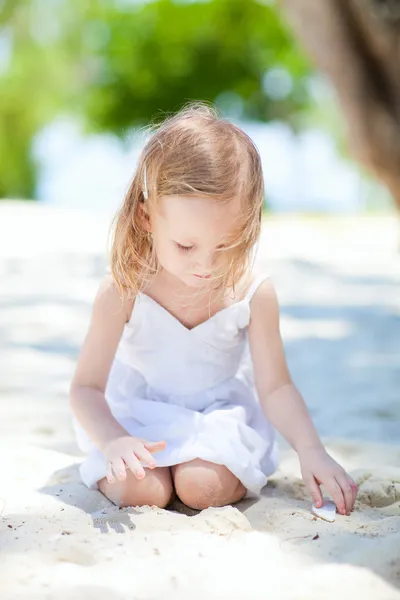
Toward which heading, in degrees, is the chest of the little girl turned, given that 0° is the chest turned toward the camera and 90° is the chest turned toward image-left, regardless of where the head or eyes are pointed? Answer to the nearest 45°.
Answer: approximately 0°

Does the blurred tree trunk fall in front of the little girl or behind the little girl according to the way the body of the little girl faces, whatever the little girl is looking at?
behind
